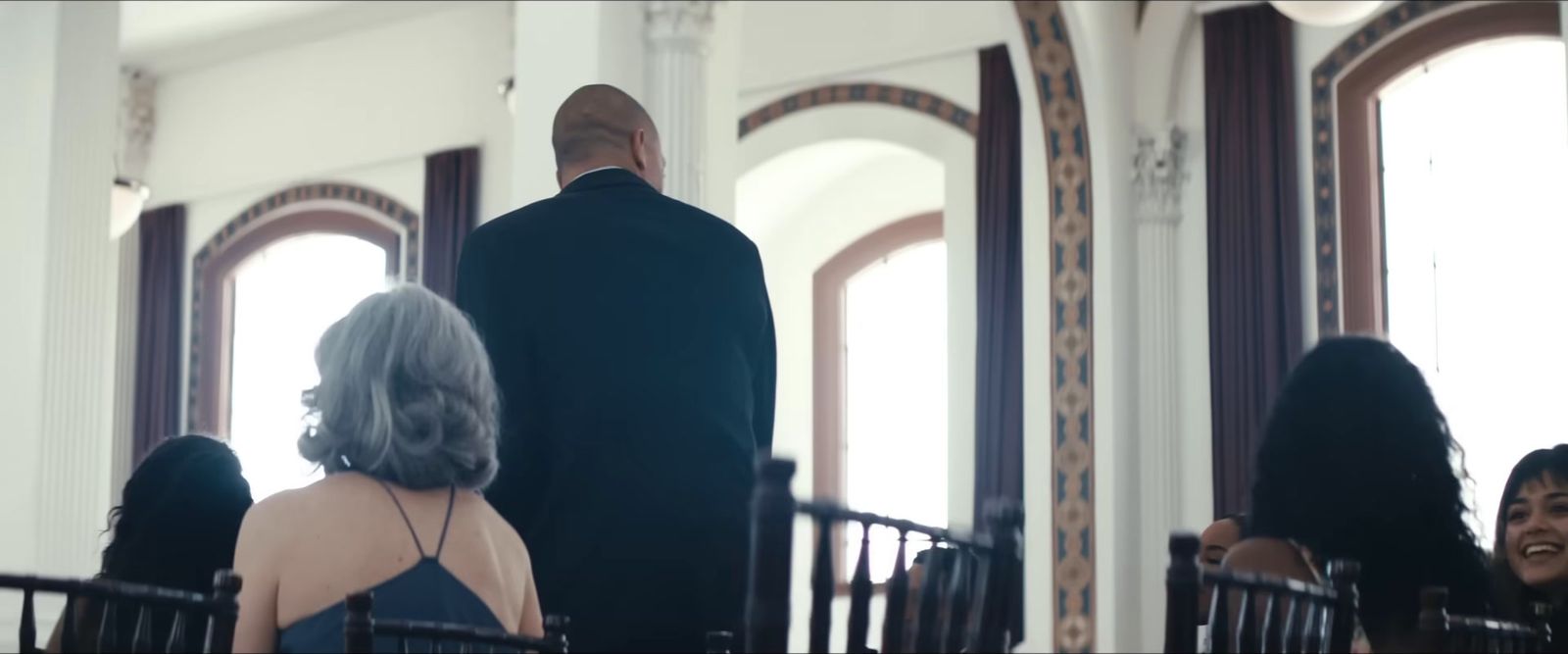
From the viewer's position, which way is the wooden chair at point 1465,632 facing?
facing away from the viewer and to the left of the viewer

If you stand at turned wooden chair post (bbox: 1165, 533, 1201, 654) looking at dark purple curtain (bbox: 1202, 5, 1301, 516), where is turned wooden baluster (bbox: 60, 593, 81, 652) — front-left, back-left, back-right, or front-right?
back-left

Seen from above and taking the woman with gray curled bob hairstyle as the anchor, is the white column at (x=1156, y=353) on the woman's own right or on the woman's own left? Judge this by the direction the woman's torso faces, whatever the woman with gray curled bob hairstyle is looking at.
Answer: on the woman's own right

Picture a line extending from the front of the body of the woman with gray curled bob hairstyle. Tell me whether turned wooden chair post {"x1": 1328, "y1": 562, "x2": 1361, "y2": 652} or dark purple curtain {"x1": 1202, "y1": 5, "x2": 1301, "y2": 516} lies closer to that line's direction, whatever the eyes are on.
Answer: the dark purple curtain

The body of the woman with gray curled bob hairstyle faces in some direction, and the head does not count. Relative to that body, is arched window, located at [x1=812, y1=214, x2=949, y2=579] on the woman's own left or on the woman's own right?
on the woman's own right

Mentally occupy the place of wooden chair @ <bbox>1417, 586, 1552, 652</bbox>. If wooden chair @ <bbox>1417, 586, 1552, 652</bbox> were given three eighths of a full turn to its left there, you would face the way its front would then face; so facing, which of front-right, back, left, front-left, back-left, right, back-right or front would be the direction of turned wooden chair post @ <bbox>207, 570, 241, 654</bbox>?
front-right

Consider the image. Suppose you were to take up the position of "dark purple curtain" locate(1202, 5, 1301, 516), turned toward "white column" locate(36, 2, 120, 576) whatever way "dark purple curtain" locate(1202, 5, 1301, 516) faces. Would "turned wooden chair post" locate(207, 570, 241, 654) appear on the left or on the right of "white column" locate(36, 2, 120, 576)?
left

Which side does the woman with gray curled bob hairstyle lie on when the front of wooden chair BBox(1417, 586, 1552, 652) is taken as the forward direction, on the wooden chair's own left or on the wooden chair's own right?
on the wooden chair's own left
